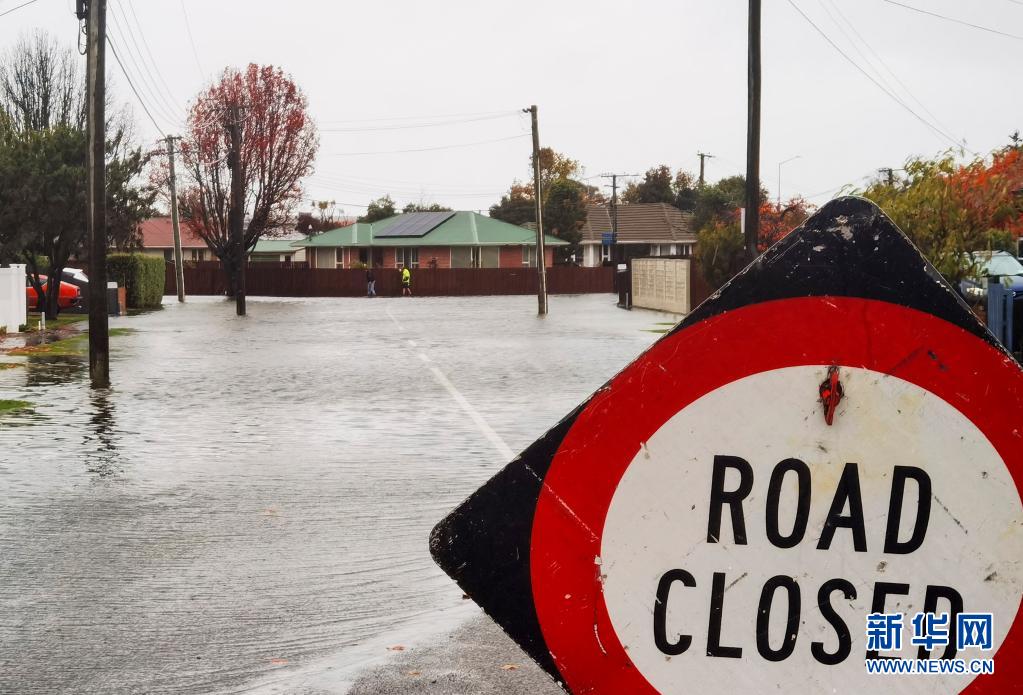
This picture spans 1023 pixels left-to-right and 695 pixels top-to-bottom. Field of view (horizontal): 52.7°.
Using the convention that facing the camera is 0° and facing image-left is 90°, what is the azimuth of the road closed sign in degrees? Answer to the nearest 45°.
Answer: approximately 0°

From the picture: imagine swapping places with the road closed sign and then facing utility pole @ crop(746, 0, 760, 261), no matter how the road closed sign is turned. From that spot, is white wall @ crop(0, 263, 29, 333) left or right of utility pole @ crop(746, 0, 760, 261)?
left

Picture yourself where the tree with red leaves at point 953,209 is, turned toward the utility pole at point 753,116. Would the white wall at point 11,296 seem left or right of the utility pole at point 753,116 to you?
right

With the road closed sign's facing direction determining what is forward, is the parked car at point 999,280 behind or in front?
behind

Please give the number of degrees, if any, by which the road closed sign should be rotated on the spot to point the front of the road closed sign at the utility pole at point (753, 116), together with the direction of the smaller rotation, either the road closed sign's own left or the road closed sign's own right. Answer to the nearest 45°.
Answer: approximately 180°

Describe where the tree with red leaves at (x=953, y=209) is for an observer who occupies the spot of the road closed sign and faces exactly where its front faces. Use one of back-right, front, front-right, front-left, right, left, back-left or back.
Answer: back

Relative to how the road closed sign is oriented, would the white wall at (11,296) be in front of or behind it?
behind

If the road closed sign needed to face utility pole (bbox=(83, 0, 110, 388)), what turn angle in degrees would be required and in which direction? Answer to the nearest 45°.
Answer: approximately 135° to its right
